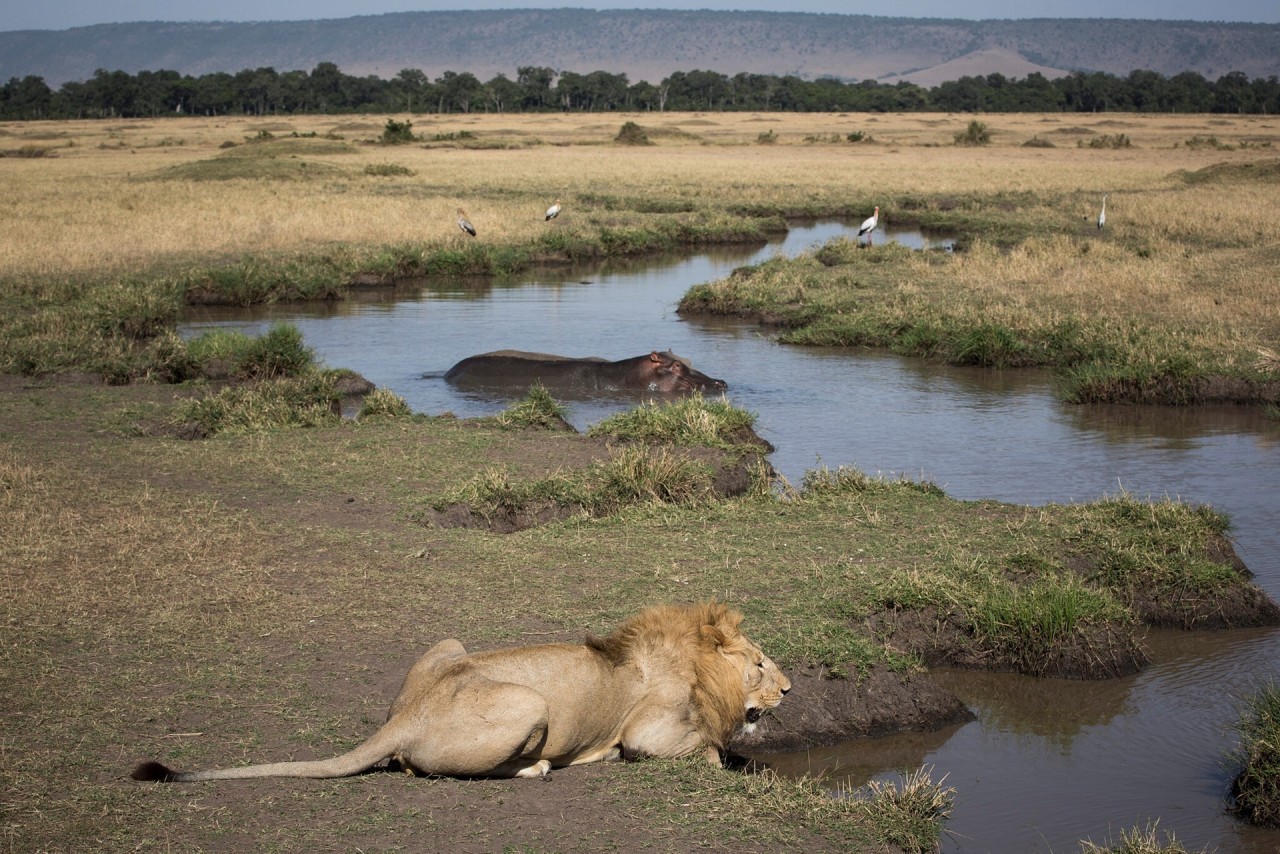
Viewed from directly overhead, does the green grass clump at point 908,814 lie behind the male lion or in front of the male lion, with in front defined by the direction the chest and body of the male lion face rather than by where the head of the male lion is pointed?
in front

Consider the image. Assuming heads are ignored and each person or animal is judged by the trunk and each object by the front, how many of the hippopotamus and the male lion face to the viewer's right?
2

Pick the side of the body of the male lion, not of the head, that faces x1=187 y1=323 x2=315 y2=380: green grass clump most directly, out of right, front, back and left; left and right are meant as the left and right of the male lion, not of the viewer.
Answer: left

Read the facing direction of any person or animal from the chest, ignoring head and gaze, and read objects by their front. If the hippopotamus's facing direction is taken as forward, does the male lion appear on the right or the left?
on its right

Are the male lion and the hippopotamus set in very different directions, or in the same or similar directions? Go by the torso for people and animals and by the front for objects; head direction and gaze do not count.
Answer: same or similar directions

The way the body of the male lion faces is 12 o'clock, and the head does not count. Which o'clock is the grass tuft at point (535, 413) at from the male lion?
The grass tuft is roughly at 9 o'clock from the male lion.

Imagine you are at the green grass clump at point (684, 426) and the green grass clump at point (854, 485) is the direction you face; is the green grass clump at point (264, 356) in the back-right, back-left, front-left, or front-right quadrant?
back-right

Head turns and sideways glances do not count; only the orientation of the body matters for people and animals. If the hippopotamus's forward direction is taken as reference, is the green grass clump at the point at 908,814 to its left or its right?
on its right

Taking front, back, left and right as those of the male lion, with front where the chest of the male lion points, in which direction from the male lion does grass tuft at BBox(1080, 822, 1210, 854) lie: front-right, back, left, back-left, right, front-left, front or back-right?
front

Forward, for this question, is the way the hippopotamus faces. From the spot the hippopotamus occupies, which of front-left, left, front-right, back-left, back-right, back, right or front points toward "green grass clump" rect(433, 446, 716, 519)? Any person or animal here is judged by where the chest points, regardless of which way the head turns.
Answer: right

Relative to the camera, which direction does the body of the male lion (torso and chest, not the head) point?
to the viewer's right

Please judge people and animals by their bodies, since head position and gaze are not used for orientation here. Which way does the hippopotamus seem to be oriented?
to the viewer's right

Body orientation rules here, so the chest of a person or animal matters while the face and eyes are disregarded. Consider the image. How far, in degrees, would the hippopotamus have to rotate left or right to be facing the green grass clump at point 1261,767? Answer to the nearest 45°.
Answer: approximately 90° to its right

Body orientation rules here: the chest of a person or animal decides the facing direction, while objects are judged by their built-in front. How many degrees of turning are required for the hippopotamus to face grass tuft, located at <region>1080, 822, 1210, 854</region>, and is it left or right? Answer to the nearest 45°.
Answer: approximately 90° to its right

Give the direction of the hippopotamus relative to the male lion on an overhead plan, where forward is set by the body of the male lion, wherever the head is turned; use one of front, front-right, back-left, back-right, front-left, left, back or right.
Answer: left

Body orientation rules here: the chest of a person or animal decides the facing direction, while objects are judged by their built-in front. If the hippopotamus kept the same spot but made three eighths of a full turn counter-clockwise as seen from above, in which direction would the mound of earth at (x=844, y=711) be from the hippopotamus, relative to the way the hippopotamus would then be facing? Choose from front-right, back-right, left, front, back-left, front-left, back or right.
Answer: back-left
